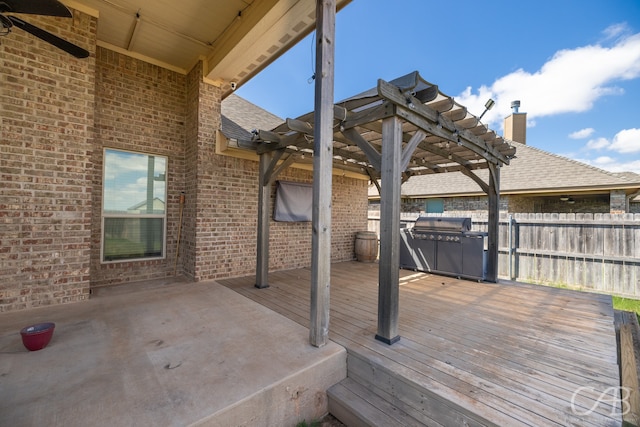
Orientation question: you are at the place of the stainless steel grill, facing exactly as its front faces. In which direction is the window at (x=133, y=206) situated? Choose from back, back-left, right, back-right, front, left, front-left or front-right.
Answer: front-right

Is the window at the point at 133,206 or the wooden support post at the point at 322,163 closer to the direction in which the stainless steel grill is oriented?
the wooden support post

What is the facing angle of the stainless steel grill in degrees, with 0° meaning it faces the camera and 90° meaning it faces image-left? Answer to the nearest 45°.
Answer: approximately 0°

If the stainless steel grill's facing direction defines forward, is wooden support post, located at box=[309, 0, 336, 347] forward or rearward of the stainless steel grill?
forward

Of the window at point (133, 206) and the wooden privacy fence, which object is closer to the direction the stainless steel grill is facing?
the window

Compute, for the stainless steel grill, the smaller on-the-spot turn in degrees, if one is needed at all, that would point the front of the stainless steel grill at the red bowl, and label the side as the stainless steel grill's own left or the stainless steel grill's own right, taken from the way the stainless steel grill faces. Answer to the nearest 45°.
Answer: approximately 45° to the stainless steel grill's own right
